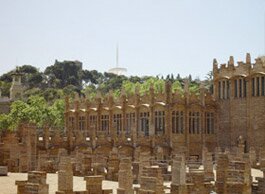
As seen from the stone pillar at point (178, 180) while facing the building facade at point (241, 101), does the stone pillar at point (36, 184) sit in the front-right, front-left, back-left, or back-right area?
back-left

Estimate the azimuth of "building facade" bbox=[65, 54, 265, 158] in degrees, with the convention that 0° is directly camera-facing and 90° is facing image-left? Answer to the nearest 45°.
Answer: approximately 45°

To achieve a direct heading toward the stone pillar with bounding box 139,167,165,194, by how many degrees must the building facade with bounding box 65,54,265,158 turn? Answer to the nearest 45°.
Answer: approximately 45° to its left
